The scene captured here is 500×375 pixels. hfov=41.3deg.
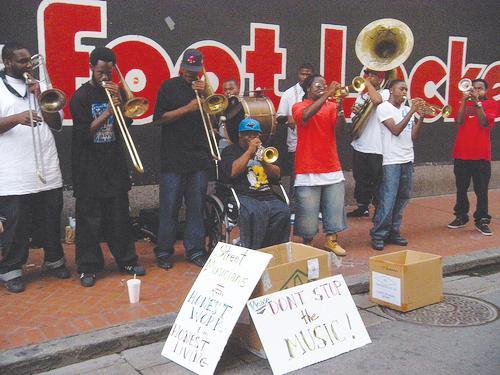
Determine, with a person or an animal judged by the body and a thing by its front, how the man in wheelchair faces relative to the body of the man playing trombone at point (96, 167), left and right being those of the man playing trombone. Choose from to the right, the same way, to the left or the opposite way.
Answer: the same way

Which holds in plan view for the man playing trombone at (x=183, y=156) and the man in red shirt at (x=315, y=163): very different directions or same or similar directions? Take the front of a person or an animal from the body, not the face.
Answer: same or similar directions

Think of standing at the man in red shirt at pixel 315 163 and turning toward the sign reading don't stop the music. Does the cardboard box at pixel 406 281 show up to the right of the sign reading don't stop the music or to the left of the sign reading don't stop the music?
left

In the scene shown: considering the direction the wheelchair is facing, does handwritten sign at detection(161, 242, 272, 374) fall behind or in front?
in front

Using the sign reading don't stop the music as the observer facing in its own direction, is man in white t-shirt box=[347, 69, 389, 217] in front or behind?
behind

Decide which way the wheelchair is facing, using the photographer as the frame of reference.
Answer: facing the viewer and to the right of the viewer

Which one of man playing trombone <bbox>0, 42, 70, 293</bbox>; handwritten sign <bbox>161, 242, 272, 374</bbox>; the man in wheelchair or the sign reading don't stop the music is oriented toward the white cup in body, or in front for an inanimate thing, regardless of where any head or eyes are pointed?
the man playing trombone

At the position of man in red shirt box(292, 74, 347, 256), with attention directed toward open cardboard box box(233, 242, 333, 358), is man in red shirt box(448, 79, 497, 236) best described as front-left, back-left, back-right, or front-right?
back-left

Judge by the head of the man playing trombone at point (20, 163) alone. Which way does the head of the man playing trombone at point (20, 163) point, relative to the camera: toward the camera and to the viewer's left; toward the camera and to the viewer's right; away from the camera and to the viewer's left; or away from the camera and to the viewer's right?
toward the camera and to the viewer's right

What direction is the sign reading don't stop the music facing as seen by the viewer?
toward the camera

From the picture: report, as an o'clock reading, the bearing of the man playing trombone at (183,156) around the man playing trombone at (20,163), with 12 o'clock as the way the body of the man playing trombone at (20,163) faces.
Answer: the man playing trombone at (183,156) is roughly at 10 o'clock from the man playing trombone at (20,163).

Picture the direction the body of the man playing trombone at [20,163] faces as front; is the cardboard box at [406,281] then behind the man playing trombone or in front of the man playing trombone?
in front

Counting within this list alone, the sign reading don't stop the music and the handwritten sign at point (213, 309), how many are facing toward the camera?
2

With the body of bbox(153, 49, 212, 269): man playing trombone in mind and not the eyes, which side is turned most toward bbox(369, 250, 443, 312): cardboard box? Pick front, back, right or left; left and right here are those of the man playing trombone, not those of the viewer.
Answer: front

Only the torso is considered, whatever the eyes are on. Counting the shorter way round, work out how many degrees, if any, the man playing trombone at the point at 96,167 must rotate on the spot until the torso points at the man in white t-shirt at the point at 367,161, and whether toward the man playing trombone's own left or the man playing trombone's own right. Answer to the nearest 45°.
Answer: approximately 90° to the man playing trombone's own left

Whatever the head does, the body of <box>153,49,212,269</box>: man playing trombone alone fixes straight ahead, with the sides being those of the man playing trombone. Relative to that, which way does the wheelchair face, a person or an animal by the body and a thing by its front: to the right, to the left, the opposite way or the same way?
the same way
